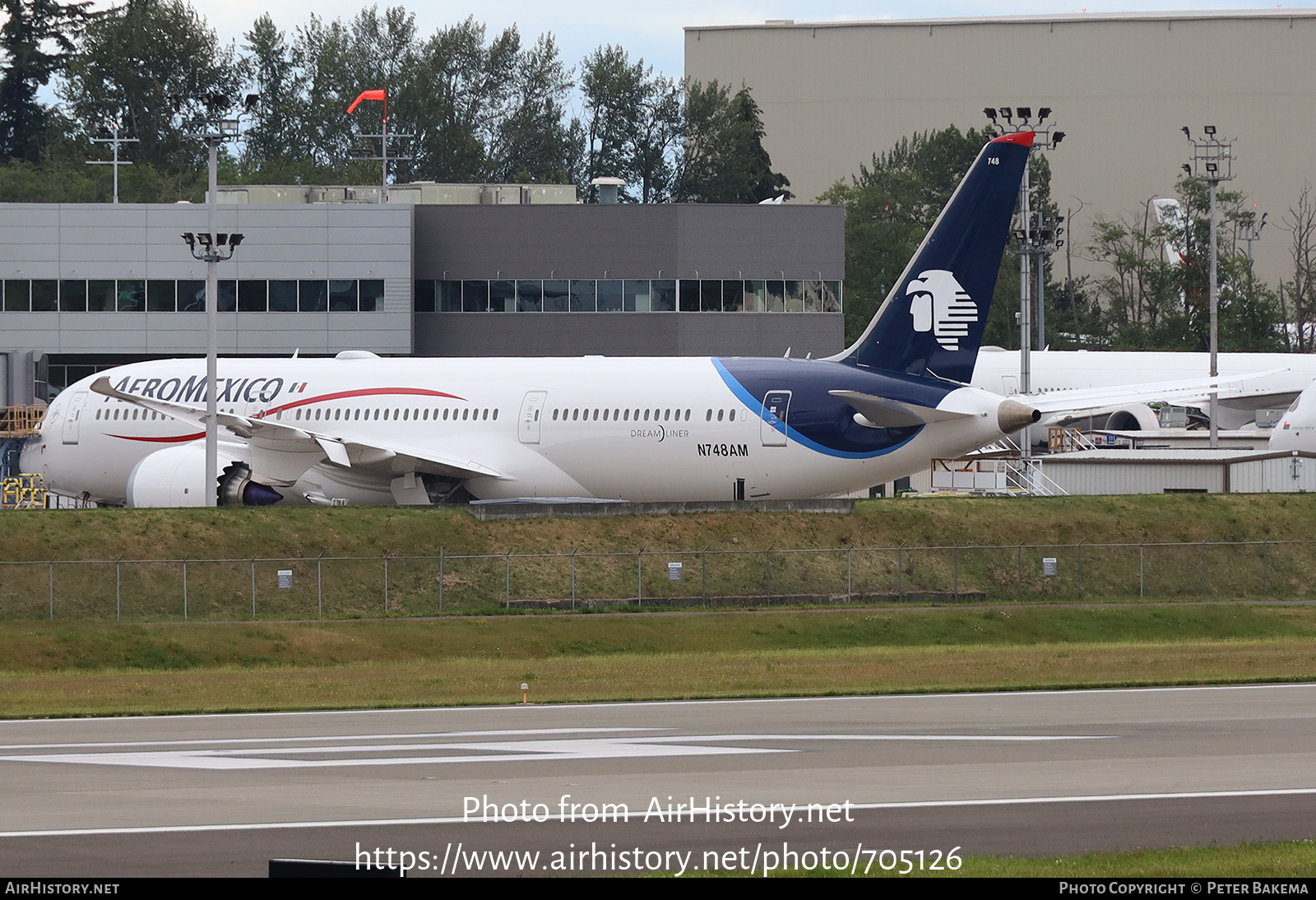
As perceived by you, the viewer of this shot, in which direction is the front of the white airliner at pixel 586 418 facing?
facing away from the viewer and to the left of the viewer

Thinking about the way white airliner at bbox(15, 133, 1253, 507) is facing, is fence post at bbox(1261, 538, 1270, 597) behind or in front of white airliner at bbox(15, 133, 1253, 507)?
behind
